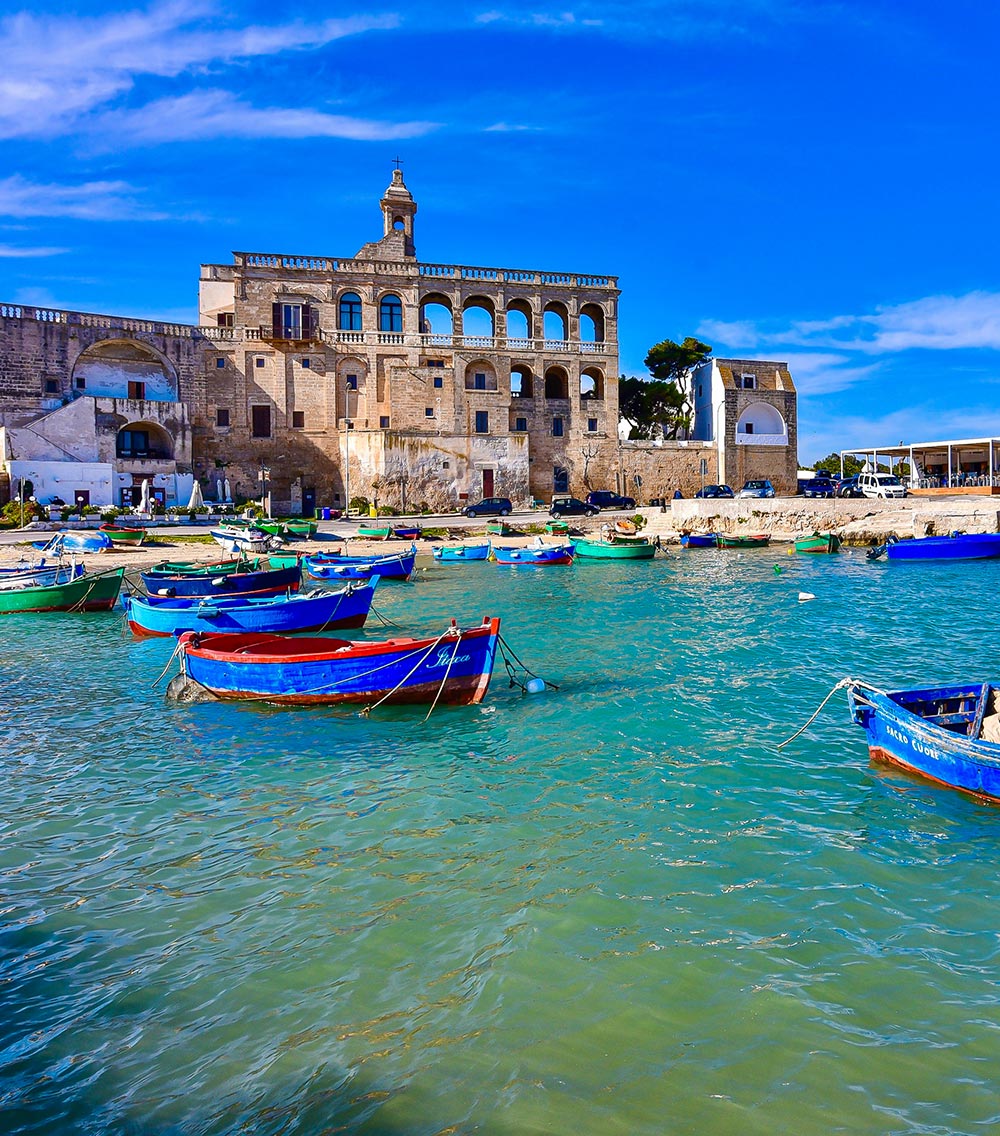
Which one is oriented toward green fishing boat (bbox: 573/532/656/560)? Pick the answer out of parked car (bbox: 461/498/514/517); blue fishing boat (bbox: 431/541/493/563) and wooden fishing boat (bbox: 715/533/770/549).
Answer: the blue fishing boat

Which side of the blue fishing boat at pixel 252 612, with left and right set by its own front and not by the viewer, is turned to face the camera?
right

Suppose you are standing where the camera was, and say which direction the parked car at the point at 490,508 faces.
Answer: facing to the left of the viewer

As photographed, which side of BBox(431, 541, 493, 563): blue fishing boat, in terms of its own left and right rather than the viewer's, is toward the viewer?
right

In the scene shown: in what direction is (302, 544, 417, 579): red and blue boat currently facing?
to the viewer's right

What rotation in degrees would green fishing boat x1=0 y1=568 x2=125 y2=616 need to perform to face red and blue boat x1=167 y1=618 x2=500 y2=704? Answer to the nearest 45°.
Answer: approximately 90° to its right

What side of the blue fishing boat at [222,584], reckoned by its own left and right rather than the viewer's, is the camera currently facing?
right

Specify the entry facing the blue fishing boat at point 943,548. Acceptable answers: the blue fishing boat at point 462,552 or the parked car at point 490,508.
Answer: the blue fishing boat at point 462,552

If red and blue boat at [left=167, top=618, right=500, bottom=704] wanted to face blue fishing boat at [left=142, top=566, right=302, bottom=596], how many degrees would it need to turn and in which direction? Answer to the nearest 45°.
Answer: approximately 90° to its left

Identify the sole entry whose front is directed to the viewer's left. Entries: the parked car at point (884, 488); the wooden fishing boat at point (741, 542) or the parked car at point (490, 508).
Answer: the parked car at point (490, 508)

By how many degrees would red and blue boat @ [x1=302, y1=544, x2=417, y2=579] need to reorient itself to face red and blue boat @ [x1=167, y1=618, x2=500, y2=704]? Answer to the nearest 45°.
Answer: approximately 90° to its right

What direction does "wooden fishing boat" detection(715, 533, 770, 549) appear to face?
to the viewer's right

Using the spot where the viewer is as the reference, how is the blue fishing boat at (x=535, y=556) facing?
facing to the right of the viewer

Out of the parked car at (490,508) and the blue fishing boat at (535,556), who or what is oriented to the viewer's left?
the parked car

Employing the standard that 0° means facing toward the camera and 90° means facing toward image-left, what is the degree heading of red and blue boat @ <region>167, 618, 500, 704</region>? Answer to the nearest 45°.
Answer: approximately 270°
